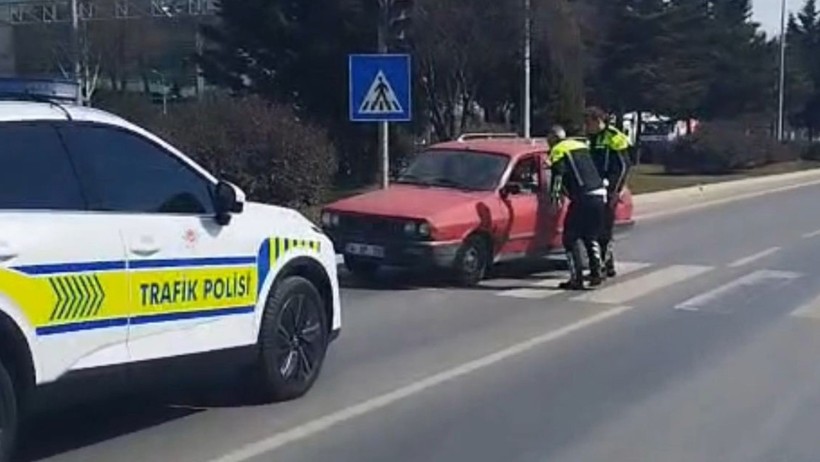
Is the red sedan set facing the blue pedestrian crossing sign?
no

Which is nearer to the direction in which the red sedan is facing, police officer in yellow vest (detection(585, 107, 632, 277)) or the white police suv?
the white police suv

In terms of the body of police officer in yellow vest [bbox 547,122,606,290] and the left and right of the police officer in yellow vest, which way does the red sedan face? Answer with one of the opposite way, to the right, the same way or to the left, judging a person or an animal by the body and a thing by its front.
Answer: to the left

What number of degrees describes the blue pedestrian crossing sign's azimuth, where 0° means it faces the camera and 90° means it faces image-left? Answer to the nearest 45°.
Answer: approximately 0°

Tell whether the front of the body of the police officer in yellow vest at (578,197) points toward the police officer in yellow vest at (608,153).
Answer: no

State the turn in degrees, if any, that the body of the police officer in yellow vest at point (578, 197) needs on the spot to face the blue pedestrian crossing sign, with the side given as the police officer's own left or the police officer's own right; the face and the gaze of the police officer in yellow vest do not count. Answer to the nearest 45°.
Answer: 0° — they already face it

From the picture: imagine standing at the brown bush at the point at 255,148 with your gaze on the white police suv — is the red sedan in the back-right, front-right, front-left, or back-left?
front-left

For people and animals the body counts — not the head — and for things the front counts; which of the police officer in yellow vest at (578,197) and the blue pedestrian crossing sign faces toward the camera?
the blue pedestrian crossing sign

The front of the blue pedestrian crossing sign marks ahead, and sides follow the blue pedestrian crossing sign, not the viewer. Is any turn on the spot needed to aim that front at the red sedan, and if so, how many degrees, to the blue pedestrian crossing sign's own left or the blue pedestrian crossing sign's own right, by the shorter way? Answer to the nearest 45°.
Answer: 0° — it already faces it

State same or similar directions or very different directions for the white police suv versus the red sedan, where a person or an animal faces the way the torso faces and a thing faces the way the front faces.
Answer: very different directions

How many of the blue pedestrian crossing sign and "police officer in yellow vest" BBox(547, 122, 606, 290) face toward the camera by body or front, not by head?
1

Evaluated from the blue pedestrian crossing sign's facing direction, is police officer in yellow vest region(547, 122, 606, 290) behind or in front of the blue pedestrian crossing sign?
in front

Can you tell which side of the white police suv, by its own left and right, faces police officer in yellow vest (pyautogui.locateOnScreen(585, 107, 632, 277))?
front

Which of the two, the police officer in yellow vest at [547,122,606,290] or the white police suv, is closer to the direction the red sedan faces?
the white police suv
